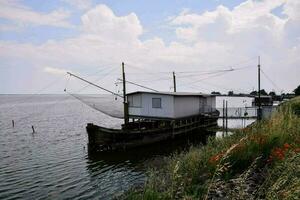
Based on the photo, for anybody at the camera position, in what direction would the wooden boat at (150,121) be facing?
facing the viewer and to the left of the viewer
